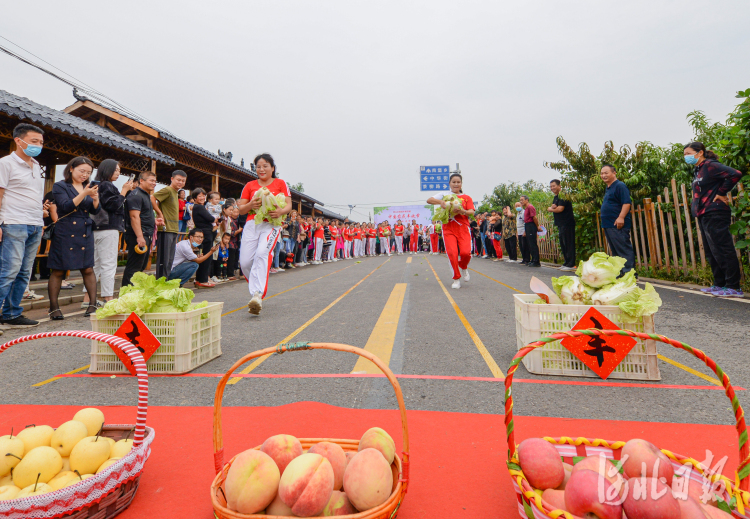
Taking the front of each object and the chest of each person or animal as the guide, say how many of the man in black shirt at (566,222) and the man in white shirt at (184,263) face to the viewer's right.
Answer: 1

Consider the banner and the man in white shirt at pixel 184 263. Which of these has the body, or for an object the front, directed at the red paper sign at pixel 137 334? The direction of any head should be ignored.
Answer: the banner

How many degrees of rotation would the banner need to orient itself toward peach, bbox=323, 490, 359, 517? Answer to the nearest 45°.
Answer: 0° — it already faces it

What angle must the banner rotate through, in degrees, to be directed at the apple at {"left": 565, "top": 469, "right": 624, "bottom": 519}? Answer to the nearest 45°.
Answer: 0° — it already faces it

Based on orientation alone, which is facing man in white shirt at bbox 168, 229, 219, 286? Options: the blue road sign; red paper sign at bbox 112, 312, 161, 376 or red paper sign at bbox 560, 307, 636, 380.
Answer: the blue road sign

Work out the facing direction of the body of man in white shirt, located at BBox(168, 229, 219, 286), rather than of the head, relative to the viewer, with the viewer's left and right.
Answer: facing to the right of the viewer

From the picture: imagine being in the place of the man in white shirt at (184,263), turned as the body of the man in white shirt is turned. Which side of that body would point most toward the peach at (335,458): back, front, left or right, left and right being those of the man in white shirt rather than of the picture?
right
